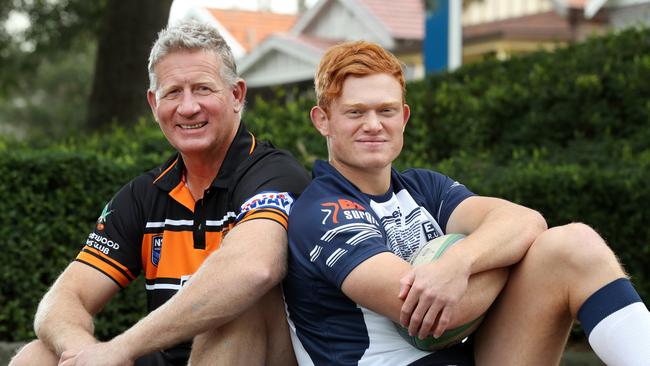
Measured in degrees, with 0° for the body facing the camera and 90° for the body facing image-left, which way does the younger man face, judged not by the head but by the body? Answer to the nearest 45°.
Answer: approximately 315°

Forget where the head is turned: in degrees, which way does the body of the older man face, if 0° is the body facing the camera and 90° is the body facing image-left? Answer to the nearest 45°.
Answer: approximately 45°

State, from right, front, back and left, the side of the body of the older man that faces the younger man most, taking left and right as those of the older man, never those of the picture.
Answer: left
